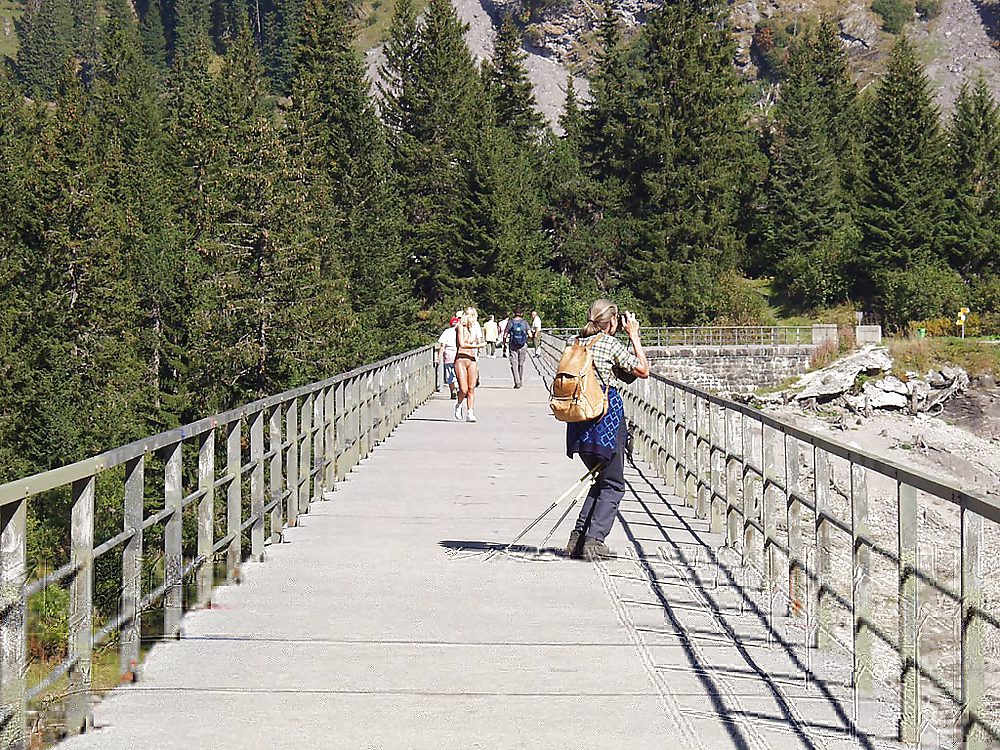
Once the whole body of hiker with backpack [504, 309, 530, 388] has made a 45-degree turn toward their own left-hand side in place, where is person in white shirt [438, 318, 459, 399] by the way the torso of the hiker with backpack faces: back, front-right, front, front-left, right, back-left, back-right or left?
left

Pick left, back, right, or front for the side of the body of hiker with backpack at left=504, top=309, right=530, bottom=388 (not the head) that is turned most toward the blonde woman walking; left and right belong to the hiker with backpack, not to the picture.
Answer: back

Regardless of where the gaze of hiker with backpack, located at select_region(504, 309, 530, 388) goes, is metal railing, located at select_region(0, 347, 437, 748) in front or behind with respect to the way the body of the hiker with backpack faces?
behind

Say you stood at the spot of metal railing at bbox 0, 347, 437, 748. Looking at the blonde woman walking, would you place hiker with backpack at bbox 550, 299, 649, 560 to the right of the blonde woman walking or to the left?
right

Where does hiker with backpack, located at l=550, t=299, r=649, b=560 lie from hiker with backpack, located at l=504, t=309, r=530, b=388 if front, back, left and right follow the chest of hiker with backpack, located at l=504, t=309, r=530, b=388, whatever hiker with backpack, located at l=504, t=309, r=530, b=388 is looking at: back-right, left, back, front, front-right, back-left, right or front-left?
back

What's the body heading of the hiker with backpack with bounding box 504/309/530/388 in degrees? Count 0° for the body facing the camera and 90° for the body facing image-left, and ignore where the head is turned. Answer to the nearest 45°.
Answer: approximately 180°
